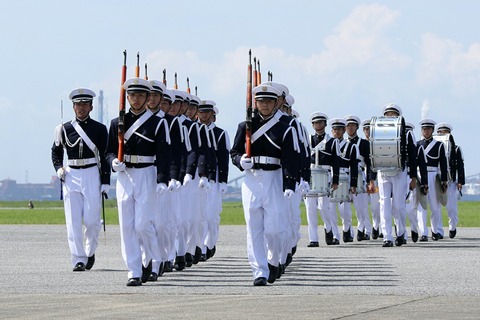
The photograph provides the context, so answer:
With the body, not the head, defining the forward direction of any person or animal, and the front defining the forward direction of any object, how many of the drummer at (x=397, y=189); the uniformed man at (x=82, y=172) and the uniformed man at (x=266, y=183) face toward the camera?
3

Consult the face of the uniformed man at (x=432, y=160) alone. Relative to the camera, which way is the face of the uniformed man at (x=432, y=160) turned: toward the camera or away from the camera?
toward the camera

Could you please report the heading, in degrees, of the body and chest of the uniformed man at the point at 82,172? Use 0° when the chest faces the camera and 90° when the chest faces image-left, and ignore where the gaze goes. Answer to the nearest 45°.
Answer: approximately 0°

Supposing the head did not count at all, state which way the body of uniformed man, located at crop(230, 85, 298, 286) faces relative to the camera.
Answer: toward the camera

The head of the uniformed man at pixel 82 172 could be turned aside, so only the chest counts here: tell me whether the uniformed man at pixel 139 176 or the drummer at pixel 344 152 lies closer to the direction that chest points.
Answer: the uniformed man

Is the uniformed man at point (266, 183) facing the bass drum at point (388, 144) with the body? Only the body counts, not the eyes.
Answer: no

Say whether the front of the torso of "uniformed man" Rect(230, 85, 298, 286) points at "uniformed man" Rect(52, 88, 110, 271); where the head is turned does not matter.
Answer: no

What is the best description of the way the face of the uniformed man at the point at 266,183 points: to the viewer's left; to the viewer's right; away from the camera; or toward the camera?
toward the camera

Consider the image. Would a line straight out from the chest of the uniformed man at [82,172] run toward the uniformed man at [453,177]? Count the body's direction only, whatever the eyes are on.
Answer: no

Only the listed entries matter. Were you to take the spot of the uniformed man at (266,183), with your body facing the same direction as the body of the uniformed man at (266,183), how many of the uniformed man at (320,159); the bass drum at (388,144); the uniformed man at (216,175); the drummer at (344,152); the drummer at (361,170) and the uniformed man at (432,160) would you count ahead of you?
0

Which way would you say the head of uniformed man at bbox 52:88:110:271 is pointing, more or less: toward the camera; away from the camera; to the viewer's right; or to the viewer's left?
toward the camera

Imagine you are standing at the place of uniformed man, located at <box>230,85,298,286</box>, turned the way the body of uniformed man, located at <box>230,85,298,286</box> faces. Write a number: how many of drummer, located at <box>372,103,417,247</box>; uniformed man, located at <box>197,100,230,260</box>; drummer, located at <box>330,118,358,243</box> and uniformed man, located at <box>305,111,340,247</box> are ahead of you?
0

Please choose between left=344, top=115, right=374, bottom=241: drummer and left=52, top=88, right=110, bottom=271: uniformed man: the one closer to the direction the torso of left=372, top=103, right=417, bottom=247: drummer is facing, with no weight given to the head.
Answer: the uniformed man

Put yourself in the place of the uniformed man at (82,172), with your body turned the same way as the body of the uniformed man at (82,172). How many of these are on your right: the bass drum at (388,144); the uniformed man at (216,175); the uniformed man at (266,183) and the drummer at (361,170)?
0

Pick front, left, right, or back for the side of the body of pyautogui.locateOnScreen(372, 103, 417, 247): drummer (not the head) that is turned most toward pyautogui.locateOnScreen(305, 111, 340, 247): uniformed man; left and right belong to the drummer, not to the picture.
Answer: right

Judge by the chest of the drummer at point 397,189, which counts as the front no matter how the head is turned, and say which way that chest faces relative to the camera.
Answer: toward the camera

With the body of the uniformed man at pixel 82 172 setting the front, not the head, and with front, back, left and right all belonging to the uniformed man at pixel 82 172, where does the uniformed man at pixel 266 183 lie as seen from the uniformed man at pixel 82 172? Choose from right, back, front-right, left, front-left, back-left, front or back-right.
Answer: front-left
